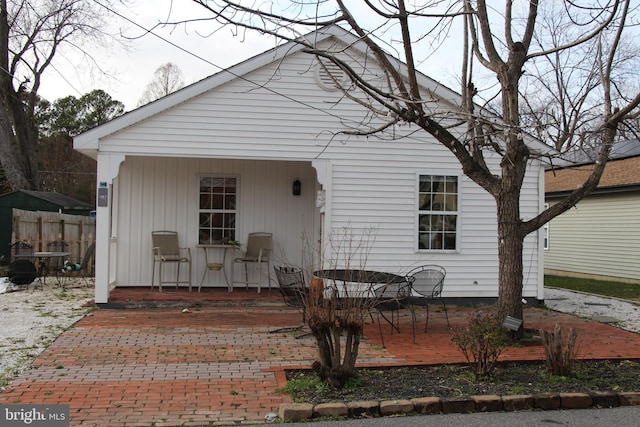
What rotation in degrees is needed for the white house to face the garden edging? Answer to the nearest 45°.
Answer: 0° — it already faces it

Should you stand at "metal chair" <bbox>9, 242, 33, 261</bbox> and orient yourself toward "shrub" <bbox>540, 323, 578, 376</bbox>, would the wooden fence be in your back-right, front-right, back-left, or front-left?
back-left

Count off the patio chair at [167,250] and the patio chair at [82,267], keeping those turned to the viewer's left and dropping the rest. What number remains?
1

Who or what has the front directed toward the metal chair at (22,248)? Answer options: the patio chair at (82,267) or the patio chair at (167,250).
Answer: the patio chair at (82,267)

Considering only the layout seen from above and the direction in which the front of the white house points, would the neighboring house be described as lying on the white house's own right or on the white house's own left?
on the white house's own left

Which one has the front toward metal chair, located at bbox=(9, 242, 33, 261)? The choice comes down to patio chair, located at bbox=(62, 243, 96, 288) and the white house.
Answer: the patio chair

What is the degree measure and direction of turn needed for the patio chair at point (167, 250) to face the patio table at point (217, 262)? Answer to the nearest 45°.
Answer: approximately 45° to its left

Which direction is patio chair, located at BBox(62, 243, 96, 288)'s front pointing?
to the viewer's left

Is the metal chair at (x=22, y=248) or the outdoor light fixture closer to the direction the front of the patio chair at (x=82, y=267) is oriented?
the metal chair

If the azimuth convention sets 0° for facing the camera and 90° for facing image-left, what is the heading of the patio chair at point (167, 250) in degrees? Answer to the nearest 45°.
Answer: approximately 315°

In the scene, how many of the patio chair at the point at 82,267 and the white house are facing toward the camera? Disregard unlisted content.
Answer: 1

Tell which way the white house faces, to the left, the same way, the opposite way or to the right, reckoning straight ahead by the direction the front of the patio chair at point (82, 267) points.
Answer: to the left

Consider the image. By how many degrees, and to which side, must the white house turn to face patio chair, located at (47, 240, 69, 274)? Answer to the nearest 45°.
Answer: approximately 135° to its right
